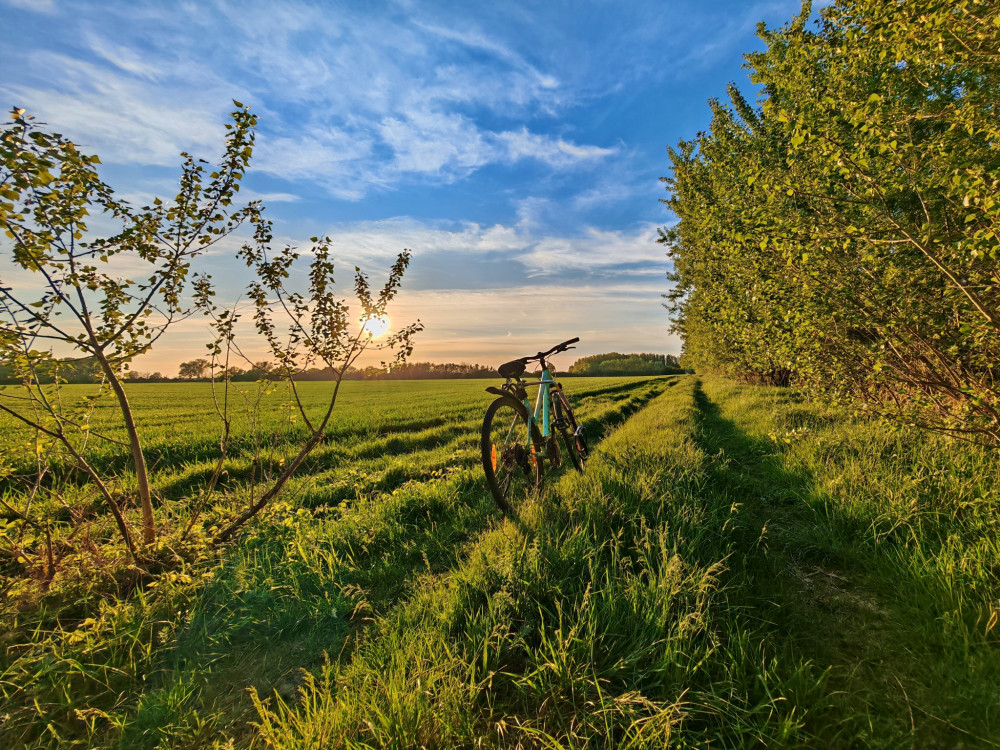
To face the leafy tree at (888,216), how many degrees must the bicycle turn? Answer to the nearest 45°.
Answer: approximately 45° to its right

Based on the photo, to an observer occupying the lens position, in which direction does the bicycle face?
facing away from the viewer and to the right of the viewer
